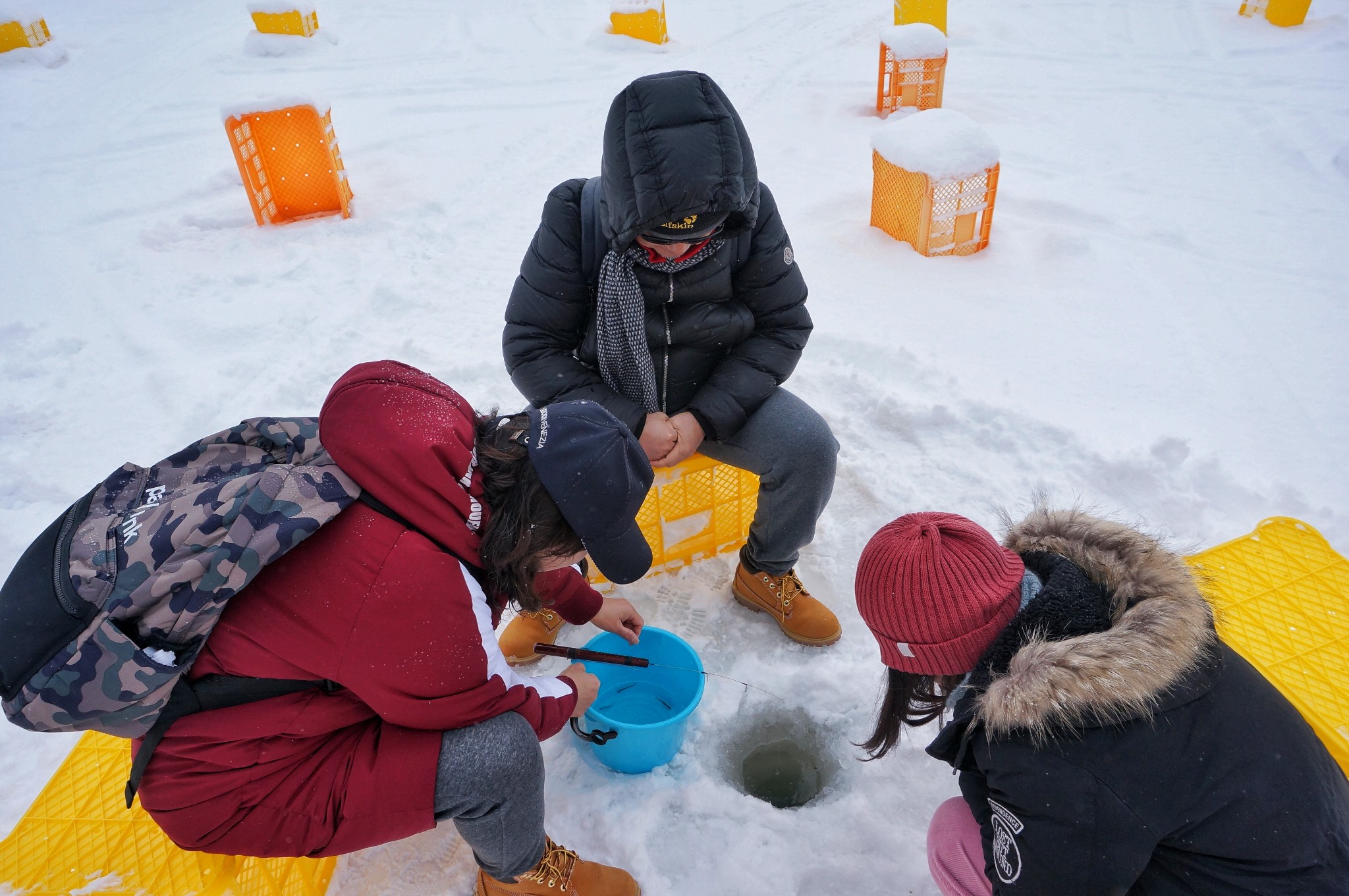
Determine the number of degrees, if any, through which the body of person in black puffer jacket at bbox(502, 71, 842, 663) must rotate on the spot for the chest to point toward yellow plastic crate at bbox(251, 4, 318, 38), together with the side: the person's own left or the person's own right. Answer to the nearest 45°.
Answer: approximately 135° to the person's own right

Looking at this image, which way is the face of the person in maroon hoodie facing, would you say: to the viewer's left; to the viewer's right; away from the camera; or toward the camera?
to the viewer's right

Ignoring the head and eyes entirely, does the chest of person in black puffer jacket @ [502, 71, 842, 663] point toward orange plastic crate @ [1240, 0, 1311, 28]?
no

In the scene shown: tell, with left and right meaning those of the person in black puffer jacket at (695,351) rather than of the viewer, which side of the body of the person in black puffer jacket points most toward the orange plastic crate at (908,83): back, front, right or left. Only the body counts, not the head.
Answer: back

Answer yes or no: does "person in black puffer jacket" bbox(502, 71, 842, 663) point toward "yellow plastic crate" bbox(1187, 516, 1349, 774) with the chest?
no

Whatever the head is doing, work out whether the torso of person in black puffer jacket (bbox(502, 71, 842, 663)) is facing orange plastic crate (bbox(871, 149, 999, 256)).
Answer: no

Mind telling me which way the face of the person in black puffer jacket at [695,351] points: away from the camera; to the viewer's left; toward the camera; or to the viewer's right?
toward the camera

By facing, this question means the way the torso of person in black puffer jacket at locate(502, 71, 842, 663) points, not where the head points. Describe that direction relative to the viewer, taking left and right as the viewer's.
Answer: facing the viewer

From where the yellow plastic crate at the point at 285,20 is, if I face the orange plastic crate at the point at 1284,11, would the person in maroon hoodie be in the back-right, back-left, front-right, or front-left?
front-right

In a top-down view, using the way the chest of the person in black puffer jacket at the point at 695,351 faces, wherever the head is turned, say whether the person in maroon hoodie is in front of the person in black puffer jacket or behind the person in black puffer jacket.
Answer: in front

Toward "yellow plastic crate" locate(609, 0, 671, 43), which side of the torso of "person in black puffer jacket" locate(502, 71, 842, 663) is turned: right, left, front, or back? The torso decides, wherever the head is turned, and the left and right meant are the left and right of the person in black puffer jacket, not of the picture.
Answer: back

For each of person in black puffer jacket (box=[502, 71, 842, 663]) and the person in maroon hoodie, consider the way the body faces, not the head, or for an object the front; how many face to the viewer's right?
1

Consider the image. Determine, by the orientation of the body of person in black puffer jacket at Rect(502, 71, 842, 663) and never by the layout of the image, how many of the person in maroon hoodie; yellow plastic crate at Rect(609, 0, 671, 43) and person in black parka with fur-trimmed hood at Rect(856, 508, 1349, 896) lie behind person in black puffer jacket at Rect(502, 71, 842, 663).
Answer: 1

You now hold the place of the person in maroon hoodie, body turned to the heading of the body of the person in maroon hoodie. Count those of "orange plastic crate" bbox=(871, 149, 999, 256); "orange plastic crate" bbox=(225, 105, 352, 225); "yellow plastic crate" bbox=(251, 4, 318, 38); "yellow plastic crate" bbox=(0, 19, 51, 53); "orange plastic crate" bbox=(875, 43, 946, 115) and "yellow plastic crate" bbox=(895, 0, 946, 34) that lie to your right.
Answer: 0

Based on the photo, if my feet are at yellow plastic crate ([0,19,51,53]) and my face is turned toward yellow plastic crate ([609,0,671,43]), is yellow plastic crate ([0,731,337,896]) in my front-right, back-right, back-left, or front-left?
front-right

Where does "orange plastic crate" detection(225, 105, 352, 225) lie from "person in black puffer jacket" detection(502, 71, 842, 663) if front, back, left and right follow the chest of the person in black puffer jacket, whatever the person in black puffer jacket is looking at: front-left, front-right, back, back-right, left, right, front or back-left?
back-right

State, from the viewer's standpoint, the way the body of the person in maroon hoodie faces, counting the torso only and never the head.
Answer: to the viewer's right

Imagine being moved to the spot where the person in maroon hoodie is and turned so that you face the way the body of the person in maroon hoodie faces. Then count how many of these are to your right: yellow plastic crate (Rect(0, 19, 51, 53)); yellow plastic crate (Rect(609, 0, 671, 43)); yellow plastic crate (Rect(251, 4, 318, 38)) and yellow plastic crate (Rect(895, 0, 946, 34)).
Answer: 0
